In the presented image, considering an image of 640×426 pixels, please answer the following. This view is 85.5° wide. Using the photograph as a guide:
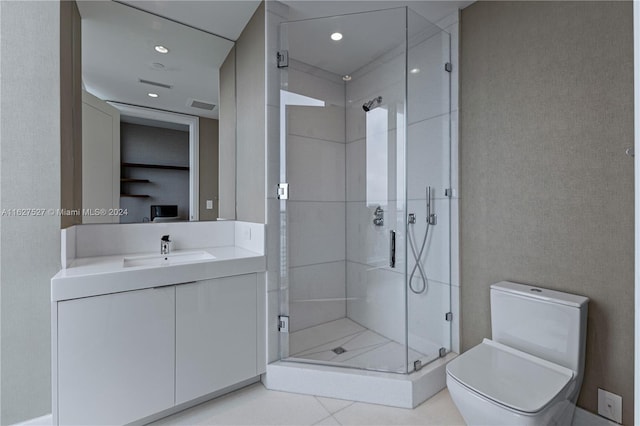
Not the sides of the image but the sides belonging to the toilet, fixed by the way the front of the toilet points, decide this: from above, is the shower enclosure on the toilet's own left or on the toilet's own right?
on the toilet's own right

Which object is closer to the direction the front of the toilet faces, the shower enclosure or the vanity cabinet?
the vanity cabinet

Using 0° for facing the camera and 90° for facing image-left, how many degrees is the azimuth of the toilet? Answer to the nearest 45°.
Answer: approximately 45°

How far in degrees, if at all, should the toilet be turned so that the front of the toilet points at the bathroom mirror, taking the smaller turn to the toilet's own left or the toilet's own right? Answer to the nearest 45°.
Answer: approximately 45° to the toilet's own right
